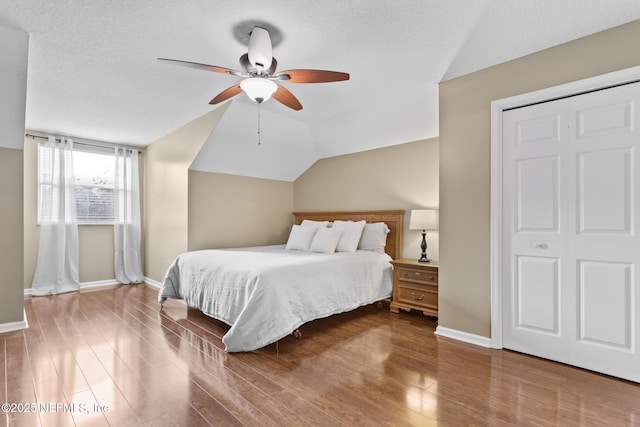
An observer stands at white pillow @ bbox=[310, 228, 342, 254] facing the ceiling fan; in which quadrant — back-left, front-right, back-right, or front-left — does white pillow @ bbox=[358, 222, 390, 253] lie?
back-left

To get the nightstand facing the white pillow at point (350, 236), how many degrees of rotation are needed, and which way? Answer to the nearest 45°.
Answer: approximately 90° to its right

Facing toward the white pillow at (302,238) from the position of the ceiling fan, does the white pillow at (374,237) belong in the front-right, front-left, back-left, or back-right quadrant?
front-right

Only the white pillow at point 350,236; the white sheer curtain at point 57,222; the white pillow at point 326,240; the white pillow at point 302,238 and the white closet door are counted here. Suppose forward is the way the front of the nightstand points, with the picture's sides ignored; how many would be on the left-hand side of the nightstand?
1

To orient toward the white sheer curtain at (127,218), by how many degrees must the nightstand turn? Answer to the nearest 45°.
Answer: approximately 45° to its right

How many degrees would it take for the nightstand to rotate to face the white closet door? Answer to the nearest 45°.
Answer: approximately 90° to its left

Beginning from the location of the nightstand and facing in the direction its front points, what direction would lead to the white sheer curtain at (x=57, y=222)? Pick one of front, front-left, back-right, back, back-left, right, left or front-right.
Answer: front-right

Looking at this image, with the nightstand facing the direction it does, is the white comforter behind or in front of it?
in front

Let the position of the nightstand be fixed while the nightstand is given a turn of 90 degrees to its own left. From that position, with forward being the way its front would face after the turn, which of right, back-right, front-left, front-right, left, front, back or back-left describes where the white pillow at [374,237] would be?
back

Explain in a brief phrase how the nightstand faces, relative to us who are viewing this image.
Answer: facing the viewer and to the left of the viewer

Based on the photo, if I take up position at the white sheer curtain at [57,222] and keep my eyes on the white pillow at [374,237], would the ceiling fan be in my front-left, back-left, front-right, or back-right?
front-right

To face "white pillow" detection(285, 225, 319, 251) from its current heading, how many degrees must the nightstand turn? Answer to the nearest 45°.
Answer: approximately 45° to its right

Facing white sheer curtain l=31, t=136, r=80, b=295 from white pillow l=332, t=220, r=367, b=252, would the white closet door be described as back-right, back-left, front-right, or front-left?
back-left

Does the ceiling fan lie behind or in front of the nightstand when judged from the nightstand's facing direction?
in front

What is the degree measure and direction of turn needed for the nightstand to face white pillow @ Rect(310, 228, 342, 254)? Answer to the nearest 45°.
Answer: approximately 45° to its right
